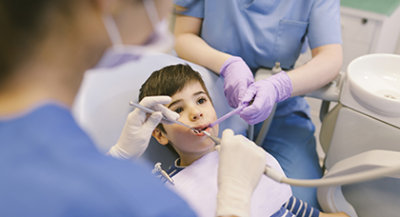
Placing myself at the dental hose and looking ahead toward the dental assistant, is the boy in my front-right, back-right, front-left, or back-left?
front-left

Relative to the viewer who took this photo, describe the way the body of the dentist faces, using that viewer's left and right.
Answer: facing away from the viewer and to the right of the viewer

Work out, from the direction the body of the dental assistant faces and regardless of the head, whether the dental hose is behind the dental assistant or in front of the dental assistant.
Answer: in front

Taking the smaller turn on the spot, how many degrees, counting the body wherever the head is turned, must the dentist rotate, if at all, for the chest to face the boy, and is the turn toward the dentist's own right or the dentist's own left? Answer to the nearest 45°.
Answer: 0° — they already face them

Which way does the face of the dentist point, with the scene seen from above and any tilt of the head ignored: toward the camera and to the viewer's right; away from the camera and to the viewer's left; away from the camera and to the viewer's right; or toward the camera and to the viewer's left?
away from the camera and to the viewer's right

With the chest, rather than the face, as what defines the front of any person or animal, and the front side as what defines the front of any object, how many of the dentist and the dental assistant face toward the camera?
1

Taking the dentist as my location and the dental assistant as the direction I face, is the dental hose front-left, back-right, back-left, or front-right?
front-right

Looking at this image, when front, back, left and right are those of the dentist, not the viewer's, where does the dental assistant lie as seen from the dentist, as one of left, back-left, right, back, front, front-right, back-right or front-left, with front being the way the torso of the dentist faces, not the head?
front

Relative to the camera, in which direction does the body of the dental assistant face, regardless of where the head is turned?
toward the camera

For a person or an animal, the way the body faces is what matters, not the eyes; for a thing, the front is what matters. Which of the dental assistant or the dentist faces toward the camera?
the dental assistant

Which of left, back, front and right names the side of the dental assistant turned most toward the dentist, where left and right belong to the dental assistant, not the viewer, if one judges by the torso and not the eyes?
front

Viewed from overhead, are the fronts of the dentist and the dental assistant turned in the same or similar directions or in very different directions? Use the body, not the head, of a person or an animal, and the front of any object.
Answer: very different directions
